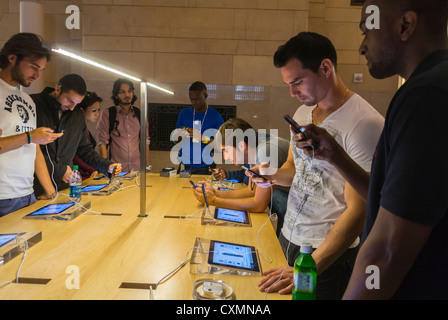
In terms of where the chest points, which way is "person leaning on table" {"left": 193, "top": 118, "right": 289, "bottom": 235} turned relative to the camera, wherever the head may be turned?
to the viewer's left

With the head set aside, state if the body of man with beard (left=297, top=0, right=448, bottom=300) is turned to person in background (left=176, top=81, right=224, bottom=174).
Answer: no

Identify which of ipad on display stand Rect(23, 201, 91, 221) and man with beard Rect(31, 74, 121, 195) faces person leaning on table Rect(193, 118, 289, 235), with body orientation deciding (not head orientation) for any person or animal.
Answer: the man with beard

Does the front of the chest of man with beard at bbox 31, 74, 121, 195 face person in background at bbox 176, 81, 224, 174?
no

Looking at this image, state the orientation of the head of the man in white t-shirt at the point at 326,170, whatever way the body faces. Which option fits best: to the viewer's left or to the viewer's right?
to the viewer's left

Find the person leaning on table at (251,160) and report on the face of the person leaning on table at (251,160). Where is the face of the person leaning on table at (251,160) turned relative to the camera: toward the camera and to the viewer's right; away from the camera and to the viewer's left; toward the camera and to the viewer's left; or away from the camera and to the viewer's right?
toward the camera and to the viewer's left

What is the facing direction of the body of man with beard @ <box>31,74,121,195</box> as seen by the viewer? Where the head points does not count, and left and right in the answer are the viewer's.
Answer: facing the viewer and to the right of the viewer

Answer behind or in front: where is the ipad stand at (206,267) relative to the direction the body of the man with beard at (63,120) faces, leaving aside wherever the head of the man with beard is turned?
in front

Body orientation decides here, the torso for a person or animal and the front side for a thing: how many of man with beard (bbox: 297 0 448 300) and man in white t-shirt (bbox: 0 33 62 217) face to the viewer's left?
1

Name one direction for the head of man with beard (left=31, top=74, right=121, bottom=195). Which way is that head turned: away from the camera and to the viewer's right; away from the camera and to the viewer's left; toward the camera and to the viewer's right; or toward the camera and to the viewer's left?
toward the camera and to the viewer's right

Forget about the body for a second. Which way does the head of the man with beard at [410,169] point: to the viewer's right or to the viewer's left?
to the viewer's left

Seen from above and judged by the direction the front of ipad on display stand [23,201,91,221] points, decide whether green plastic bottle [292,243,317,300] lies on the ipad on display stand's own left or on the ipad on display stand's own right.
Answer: on the ipad on display stand's own left

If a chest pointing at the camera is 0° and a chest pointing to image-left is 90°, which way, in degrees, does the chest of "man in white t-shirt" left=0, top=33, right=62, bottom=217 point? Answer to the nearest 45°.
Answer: approximately 315°

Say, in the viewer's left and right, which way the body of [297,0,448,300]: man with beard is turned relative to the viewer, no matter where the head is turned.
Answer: facing to the left of the viewer
